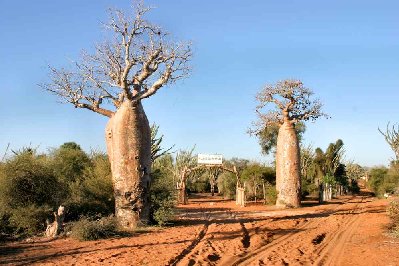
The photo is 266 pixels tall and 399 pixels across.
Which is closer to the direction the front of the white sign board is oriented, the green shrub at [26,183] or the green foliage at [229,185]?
the green shrub

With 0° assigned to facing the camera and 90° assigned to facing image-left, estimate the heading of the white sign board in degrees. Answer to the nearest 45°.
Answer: approximately 0°

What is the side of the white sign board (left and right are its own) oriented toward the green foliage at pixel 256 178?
left

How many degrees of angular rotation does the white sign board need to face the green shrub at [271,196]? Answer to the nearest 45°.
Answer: approximately 45° to its left

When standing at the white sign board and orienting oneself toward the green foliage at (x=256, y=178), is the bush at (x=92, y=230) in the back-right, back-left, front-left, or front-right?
back-right
